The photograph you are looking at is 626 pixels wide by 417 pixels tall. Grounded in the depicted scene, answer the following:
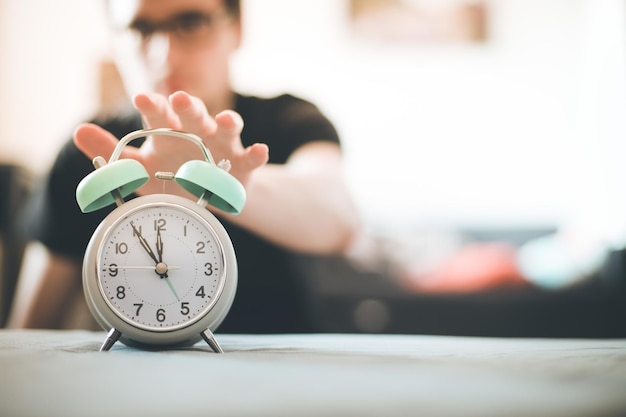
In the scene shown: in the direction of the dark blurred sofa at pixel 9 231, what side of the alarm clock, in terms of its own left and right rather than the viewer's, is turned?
back

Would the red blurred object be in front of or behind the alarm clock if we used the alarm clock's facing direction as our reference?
behind

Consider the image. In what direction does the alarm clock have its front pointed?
toward the camera

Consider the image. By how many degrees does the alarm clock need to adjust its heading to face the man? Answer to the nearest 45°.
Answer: approximately 180°

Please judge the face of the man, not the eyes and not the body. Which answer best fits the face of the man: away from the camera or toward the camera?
toward the camera

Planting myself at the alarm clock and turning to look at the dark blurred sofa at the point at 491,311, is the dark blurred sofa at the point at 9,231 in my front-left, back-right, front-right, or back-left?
front-left

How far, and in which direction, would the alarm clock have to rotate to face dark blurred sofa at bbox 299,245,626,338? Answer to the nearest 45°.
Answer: approximately 135° to its left
